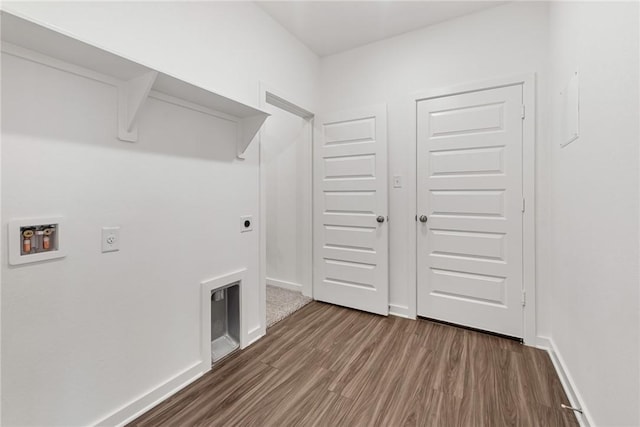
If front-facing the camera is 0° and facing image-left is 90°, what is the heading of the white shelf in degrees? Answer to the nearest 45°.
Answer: approximately 315°
